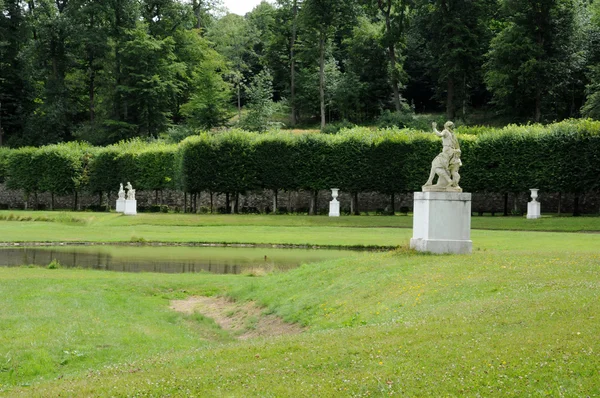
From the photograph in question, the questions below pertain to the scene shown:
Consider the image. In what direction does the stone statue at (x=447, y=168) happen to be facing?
to the viewer's left

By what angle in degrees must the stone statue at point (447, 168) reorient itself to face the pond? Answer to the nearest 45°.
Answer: approximately 45° to its right
